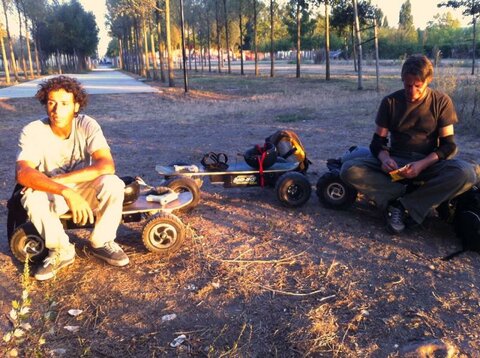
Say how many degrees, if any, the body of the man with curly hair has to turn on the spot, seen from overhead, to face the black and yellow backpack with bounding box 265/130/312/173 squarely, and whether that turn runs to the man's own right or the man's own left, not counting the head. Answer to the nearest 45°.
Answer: approximately 135° to the man's own left

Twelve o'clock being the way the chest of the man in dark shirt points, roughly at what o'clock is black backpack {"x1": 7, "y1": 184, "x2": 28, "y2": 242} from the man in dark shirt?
The black backpack is roughly at 2 o'clock from the man in dark shirt.

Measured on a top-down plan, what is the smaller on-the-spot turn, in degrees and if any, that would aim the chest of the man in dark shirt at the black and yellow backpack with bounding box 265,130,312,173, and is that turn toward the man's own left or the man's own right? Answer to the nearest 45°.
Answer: approximately 135° to the man's own right

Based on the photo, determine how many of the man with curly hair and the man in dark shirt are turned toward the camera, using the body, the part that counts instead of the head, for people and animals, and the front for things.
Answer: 2

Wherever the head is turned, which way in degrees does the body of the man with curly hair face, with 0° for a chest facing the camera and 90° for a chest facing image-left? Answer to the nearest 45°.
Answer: approximately 0°

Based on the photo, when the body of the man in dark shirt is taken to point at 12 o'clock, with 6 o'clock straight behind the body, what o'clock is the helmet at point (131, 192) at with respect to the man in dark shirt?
The helmet is roughly at 2 o'clock from the man in dark shirt.

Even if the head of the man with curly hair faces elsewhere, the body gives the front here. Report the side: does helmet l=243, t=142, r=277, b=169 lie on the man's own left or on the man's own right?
on the man's own left

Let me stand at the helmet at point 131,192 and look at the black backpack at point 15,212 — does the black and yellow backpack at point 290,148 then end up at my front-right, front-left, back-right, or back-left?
back-right

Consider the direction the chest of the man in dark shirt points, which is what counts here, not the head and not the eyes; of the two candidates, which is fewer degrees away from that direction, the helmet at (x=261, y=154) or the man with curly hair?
the man with curly hair
